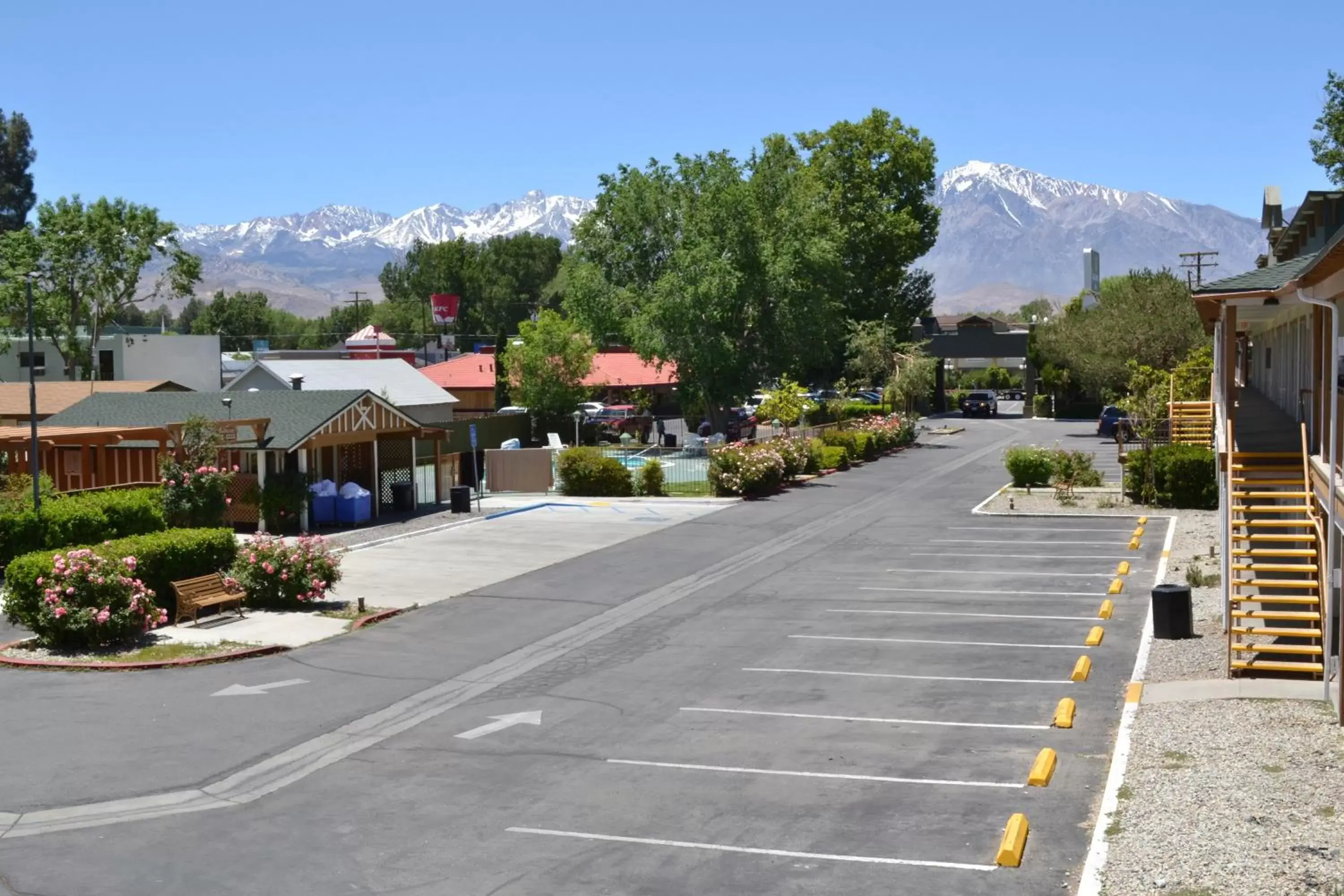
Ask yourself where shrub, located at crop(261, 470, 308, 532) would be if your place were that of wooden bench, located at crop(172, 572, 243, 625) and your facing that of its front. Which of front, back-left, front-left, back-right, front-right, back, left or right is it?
back-left

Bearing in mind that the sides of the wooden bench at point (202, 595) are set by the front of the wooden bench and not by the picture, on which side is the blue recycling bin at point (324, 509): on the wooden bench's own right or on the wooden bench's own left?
on the wooden bench's own left

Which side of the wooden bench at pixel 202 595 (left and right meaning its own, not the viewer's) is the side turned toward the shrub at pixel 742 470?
left

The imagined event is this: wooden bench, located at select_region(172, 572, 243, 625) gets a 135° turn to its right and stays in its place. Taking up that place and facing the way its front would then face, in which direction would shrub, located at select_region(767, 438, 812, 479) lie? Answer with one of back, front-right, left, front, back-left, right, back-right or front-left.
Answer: back-right

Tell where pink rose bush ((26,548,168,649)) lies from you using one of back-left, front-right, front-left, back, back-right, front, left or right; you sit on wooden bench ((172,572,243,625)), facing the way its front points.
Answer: right

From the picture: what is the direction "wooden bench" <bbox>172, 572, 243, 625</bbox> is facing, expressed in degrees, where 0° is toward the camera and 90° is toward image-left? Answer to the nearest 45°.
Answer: approximately 315°

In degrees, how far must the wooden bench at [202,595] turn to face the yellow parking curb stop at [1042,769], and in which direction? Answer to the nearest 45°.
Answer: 0° — it already faces it

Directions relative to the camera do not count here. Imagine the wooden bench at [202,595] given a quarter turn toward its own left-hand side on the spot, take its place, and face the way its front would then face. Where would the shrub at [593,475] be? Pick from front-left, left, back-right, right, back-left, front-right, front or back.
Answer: front

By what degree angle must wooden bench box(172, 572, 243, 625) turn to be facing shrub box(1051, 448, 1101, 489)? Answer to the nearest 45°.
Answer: approximately 90° to its left

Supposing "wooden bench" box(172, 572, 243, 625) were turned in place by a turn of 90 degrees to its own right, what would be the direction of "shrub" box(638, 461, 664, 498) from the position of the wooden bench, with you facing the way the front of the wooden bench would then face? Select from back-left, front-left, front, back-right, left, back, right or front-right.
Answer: back

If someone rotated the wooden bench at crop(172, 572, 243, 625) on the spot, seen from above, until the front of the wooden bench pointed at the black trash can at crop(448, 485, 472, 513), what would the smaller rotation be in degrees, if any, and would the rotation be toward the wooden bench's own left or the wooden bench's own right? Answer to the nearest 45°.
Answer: approximately 90° to the wooden bench's own left

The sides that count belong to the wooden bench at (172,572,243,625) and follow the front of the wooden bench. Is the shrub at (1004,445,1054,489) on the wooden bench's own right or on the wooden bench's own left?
on the wooden bench's own left

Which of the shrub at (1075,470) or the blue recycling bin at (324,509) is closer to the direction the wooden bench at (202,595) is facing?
the shrub

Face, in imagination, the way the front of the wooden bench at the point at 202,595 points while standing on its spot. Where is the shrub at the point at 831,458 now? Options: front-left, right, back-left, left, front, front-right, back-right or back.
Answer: left
